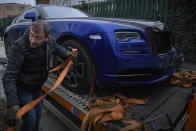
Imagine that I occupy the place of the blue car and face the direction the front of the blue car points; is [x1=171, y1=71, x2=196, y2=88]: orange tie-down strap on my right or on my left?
on my left

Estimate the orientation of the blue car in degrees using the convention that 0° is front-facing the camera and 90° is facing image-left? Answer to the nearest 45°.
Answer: approximately 315°
